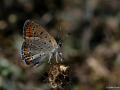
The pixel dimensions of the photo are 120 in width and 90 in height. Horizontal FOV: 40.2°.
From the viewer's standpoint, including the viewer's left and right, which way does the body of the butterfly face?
facing to the right of the viewer
